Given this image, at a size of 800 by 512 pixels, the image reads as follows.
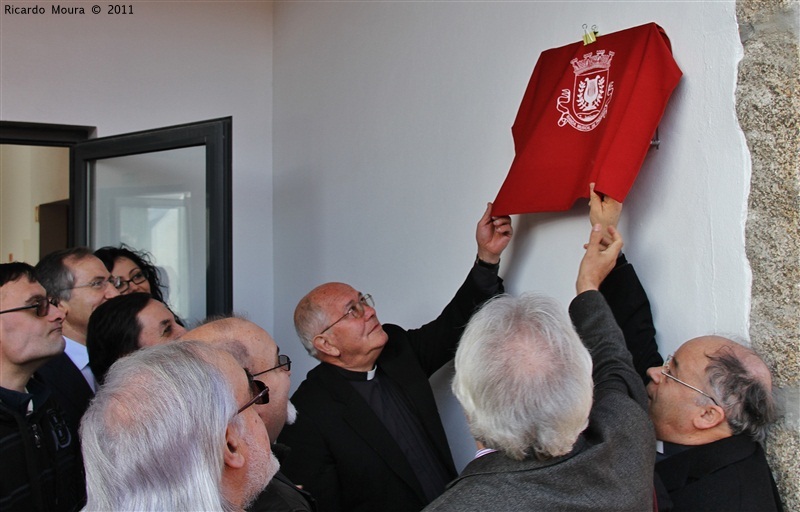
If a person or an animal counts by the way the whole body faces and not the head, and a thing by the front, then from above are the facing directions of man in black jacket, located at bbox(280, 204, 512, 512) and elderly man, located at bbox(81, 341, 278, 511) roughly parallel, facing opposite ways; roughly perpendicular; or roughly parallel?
roughly perpendicular

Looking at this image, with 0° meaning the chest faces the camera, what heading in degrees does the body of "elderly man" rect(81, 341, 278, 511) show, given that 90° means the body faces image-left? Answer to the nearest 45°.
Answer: approximately 225°

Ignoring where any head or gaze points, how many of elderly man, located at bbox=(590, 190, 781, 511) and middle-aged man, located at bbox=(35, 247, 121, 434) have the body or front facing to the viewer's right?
1

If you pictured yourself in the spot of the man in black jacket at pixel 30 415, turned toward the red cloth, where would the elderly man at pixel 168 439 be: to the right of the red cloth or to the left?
right

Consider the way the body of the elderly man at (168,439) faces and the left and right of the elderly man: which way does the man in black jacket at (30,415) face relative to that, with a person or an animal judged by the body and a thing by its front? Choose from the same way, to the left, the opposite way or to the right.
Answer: to the right

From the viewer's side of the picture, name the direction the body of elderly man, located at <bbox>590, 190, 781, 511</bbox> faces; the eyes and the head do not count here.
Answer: to the viewer's left

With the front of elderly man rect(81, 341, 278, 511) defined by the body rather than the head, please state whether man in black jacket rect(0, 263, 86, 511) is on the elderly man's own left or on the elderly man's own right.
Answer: on the elderly man's own left

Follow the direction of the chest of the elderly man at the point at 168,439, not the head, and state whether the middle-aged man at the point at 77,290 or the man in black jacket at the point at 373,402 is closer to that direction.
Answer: the man in black jacket

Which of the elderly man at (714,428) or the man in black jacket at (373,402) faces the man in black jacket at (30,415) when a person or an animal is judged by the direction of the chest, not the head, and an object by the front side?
the elderly man
